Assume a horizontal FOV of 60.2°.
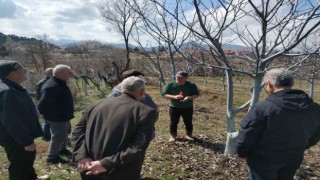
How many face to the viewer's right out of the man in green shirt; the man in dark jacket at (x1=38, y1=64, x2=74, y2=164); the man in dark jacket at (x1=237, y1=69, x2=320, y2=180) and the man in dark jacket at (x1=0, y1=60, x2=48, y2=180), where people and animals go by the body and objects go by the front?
2

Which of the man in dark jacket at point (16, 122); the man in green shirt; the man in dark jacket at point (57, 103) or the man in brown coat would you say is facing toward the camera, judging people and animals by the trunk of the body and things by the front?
the man in green shirt

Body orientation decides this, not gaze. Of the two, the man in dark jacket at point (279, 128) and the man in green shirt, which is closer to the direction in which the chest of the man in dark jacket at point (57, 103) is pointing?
the man in green shirt

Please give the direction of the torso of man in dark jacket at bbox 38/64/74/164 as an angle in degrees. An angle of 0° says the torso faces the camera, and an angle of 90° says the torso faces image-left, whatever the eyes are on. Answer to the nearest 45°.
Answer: approximately 270°

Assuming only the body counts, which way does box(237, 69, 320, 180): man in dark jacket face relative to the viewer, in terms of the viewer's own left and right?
facing away from the viewer and to the left of the viewer

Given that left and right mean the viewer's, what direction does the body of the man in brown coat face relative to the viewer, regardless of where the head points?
facing away from the viewer and to the right of the viewer

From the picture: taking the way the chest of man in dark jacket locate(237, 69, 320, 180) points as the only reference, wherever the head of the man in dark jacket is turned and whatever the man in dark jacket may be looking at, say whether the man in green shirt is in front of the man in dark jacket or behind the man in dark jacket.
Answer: in front

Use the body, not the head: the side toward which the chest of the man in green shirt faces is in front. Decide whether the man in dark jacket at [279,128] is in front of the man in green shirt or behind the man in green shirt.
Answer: in front

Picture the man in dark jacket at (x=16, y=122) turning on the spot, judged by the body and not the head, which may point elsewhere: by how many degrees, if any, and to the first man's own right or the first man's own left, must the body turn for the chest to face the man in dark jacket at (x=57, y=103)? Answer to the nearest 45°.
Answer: approximately 45° to the first man's own left

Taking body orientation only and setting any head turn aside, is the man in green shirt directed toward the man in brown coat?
yes

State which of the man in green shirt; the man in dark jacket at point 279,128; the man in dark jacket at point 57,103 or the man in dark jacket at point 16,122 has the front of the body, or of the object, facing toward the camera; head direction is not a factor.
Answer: the man in green shirt
